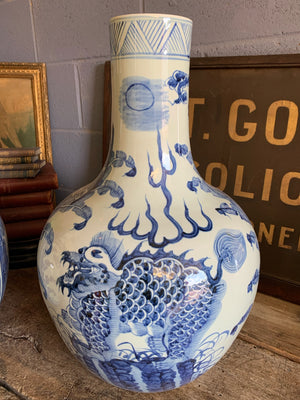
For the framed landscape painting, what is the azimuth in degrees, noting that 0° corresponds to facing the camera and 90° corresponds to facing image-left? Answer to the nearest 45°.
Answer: approximately 0°

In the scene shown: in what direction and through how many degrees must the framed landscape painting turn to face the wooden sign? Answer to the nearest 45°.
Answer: approximately 45° to its left

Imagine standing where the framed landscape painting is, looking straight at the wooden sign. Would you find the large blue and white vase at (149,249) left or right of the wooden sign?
right
